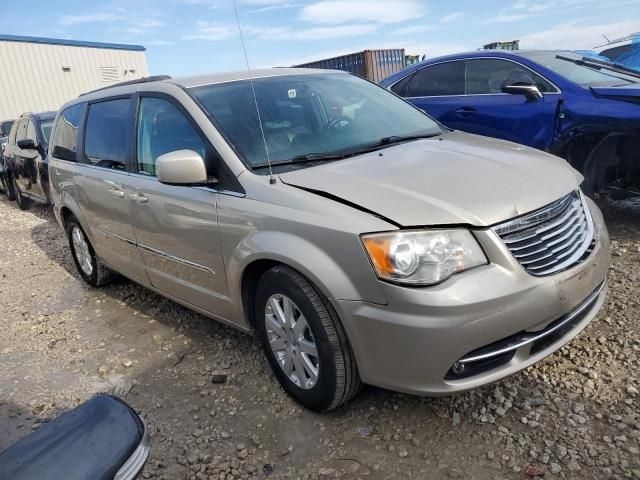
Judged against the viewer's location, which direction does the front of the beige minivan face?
facing the viewer and to the right of the viewer

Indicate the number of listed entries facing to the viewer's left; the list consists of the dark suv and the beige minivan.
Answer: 0

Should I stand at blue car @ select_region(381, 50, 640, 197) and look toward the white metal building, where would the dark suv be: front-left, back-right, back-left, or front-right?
front-left

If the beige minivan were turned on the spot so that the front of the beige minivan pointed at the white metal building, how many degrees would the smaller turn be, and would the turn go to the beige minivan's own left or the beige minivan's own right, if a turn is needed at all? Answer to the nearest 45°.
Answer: approximately 180°

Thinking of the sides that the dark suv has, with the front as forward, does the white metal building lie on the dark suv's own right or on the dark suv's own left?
on the dark suv's own left

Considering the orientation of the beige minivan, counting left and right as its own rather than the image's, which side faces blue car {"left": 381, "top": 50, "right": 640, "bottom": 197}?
left

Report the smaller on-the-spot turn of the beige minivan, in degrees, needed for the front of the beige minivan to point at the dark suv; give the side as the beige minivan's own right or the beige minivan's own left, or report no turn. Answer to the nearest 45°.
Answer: approximately 180°

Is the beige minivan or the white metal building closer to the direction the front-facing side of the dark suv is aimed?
the beige minivan
